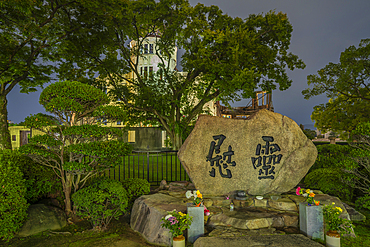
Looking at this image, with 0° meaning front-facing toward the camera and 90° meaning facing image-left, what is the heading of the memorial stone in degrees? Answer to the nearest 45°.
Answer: approximately 0°

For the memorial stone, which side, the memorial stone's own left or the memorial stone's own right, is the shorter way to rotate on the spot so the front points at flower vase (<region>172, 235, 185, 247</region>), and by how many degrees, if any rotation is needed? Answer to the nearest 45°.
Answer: approximately 45° to the memorial stone's own right

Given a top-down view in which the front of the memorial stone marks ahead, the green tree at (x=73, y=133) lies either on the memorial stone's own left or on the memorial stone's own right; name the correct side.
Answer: on the memorial stone's own right

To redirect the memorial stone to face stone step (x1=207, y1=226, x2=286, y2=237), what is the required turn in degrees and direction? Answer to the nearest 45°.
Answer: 0° — it already faces it

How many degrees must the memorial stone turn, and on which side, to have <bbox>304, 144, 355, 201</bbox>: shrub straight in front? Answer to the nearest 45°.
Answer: approximately 135° to its left

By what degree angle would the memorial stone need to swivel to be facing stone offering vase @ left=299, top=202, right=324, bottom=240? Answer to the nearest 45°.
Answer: approximately 45° to its left

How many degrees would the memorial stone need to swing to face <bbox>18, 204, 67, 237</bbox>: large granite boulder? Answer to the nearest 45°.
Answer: approximately 45° to its right

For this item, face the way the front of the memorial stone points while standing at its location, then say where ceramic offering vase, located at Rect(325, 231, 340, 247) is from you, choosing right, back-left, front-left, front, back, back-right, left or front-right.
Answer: front-left
